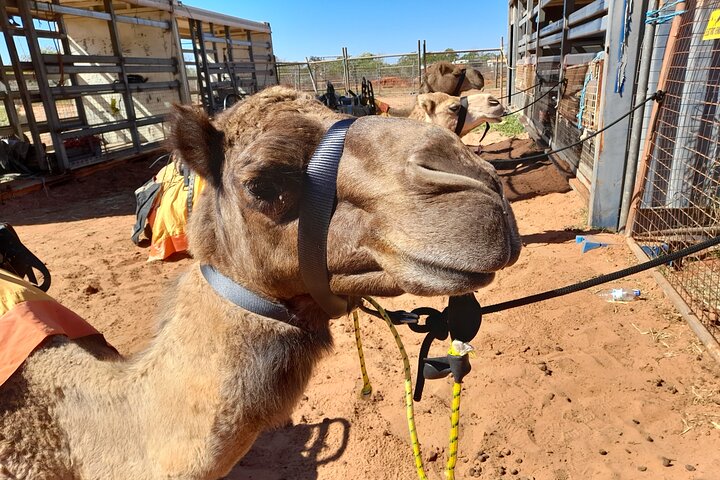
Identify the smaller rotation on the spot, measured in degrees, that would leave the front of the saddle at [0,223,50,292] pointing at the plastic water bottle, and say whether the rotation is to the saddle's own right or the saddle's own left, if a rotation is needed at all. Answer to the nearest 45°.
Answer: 0° — it already faces it

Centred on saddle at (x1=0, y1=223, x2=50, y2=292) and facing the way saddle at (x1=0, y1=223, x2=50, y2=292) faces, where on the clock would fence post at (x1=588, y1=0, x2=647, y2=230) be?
The fence post is roughly at 12 o'clock from the saddle.

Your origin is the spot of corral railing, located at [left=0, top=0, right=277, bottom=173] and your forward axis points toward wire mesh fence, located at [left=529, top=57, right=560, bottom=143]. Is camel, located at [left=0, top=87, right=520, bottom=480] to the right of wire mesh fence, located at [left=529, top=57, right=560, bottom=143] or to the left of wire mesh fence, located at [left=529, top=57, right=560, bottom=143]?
right

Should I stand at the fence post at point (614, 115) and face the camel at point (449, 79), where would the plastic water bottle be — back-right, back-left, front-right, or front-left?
back-left

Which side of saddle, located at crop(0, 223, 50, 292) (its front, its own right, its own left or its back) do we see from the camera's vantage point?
right
